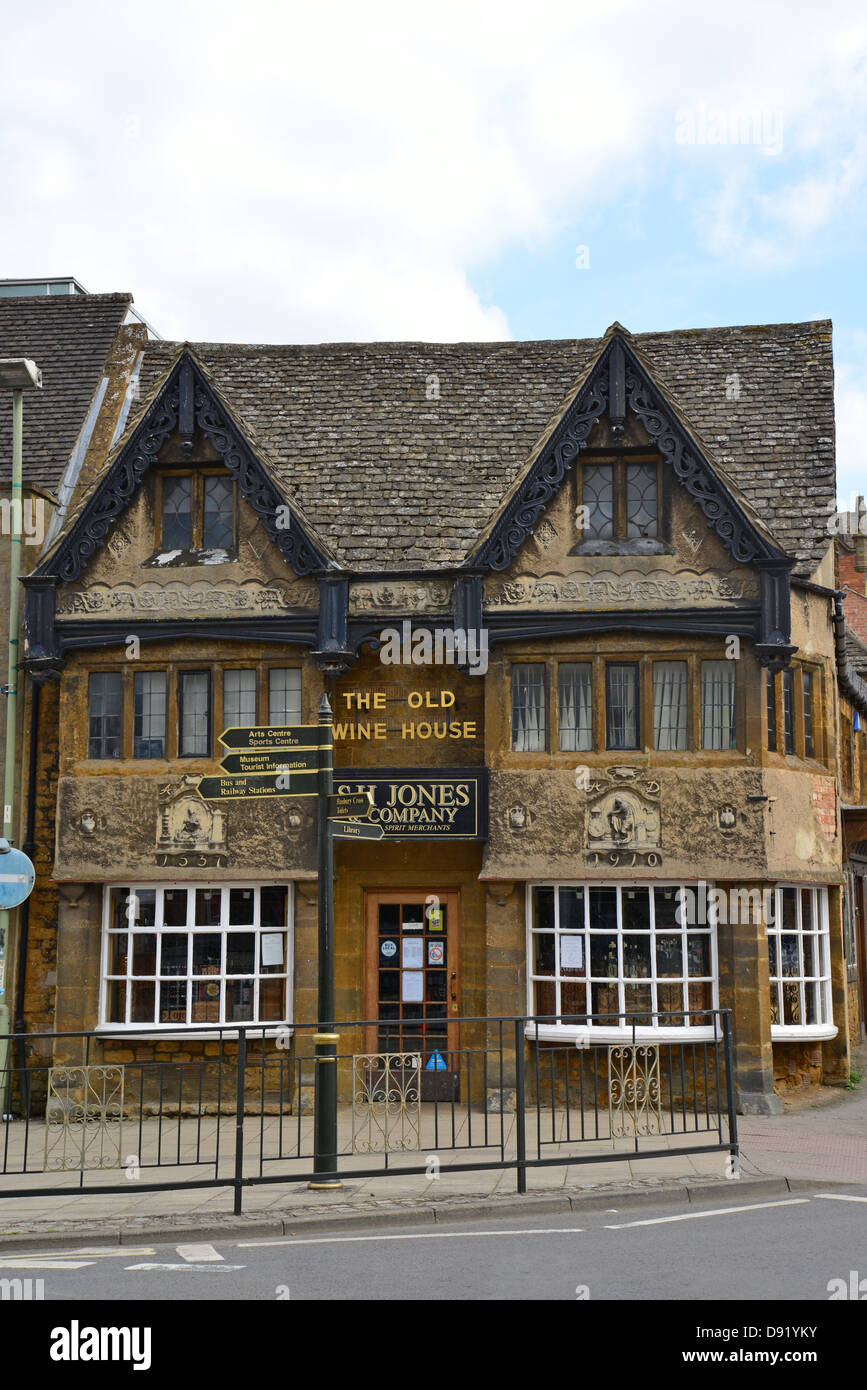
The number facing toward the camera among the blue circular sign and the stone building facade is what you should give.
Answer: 2

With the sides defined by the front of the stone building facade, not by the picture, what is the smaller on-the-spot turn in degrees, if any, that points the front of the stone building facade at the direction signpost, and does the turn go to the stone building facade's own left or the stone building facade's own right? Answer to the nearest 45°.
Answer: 0° — it already faces it

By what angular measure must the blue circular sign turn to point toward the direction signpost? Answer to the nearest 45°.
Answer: approximately 45° to its left

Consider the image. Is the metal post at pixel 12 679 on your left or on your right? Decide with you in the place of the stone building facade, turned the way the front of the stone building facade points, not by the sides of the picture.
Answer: on your right

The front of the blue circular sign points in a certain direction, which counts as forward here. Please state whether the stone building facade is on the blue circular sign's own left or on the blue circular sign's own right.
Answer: on the blue circular sign's own left

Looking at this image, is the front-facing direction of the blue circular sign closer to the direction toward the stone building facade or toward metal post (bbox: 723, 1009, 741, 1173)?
the metal post

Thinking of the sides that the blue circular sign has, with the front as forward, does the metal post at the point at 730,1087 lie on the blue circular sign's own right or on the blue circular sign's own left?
on the blue circular sign's own left

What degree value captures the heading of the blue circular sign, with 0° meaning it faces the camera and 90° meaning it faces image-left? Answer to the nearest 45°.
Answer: approximately 0°
